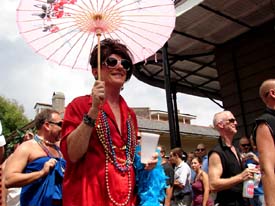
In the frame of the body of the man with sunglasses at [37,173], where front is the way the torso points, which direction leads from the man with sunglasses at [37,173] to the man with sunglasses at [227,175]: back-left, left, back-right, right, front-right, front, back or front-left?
front-left

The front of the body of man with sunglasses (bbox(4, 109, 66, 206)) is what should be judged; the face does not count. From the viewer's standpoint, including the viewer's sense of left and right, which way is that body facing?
facing the viewer and to the right of the viewer

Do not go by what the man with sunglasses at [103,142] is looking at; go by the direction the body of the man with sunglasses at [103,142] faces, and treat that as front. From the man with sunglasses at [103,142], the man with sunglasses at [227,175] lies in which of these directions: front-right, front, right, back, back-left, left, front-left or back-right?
left

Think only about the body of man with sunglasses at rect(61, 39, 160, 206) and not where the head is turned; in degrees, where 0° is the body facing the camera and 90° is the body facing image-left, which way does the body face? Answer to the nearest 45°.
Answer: approximately 315°

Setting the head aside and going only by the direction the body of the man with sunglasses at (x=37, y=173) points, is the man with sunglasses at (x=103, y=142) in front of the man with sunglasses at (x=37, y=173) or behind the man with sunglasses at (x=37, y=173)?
in front

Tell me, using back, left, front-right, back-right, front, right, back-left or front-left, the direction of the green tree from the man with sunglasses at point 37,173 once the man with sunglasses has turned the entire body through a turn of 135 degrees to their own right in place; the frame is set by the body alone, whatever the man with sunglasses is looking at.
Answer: right

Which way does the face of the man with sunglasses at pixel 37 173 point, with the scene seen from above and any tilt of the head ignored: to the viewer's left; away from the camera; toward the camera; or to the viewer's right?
to the viewer's right
